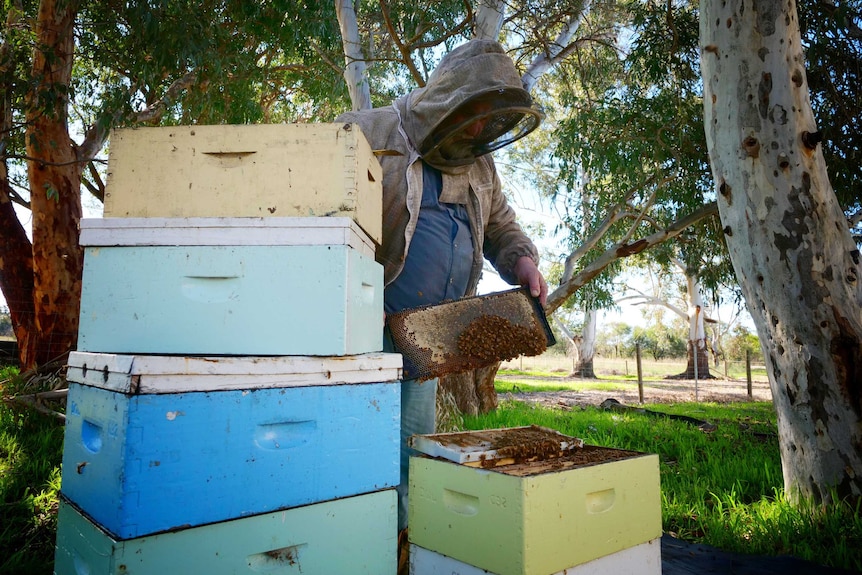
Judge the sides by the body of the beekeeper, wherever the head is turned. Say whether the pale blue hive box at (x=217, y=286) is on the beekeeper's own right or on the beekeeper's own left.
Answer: on the beekeeper's own right

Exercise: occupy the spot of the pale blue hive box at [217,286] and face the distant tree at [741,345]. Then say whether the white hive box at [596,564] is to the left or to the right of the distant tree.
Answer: right

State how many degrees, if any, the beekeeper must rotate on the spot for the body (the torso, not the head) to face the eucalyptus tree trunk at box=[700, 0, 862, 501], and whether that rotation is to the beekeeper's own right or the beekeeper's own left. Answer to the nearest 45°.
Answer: approximately 45° to the beekeeper's own left

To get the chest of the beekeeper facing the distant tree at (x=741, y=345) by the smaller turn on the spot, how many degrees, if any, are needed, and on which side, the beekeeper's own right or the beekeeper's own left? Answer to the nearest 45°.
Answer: approximately 90° to the beekeeper's own left

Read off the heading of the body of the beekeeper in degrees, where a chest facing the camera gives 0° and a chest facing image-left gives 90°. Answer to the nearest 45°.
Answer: approximately 315°

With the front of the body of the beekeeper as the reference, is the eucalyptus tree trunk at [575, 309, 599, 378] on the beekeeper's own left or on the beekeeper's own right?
on the beekeeper's own left

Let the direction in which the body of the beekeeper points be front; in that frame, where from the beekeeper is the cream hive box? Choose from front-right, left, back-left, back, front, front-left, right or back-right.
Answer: right
